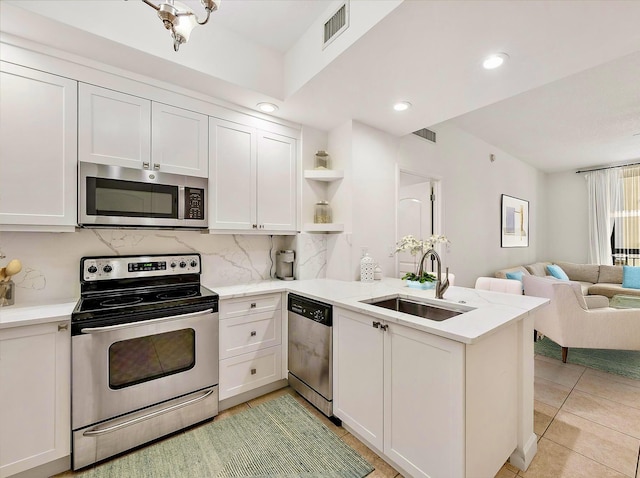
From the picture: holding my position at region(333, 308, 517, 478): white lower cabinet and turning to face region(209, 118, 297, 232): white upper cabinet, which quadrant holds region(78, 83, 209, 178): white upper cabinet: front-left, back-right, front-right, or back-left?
front-left

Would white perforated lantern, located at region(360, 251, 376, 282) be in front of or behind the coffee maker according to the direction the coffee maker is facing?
in front

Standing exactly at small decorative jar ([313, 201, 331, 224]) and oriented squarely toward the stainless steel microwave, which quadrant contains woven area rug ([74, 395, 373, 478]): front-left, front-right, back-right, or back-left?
front-left

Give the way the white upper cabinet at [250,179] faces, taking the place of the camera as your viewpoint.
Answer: facing the viewer and to the right of the viewer

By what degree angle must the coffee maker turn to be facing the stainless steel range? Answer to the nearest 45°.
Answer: approximately 90° to its right

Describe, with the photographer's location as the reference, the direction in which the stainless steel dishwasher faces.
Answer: facing the viewer and to the left of the viewer

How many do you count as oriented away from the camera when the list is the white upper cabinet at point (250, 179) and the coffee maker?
0

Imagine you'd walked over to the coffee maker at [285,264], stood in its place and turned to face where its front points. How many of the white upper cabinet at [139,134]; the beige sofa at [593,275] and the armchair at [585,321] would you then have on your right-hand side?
1

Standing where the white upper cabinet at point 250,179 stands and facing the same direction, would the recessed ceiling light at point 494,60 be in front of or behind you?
in front

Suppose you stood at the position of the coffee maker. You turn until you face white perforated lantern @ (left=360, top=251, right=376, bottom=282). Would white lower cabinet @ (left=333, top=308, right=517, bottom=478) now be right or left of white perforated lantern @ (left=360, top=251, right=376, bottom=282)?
right
